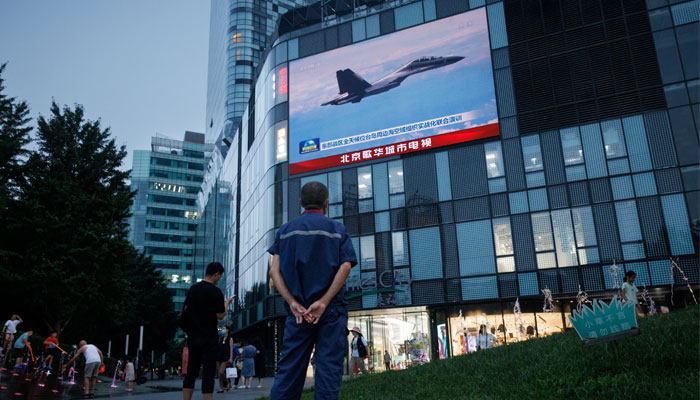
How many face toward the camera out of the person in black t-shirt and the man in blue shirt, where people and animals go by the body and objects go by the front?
0

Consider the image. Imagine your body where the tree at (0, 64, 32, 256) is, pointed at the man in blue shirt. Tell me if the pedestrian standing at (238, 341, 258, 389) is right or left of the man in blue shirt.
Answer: left

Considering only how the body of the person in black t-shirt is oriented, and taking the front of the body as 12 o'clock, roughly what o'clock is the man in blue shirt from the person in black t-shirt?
The man in blue shirt is roughly at 4 o'clock from the person in black t-shirt.

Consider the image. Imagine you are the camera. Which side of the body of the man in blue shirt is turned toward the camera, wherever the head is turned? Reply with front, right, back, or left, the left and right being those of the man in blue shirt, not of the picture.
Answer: back

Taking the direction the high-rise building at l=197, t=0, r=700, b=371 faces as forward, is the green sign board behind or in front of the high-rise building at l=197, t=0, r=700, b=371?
in front

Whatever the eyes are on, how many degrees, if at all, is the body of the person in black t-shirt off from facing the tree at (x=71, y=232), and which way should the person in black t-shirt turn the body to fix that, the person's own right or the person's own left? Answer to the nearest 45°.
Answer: approximately 45° to the person's own left

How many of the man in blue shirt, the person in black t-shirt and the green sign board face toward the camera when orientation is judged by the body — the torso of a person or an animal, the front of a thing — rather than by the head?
1

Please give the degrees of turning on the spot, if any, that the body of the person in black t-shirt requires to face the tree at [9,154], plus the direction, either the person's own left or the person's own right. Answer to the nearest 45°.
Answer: approximately 90° to the person's own left

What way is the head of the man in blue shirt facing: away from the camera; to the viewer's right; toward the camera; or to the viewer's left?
away from the camera

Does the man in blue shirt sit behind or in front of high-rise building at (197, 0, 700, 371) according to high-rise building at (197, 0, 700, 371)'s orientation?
in front

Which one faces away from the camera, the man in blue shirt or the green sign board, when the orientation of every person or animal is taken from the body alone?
the man in blue shirt

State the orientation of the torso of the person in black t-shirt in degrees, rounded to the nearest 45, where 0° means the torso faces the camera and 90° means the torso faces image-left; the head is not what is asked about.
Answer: approximately 225°

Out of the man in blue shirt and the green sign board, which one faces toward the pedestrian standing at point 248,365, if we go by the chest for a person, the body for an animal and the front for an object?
the man in blue shirt

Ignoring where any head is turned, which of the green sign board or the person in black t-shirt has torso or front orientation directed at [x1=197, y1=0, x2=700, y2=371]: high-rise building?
the person in black t-shirt
